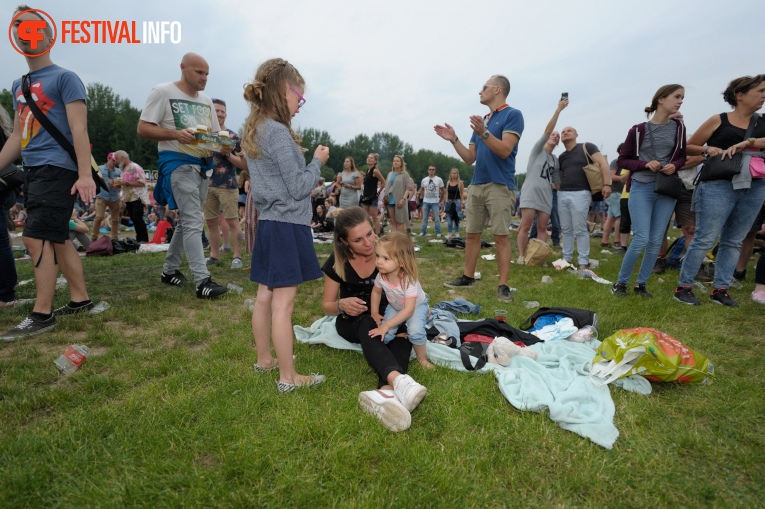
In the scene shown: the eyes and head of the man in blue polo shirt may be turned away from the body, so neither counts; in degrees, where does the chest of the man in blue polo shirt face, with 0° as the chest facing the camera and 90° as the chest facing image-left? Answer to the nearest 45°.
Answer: approximately 45°

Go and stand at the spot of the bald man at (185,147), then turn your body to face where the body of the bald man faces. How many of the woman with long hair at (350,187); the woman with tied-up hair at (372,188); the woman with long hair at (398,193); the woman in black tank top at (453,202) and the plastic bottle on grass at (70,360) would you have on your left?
4

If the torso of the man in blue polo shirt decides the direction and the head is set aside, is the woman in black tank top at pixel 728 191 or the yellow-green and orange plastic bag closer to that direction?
the yellow-green and orange plastic bag

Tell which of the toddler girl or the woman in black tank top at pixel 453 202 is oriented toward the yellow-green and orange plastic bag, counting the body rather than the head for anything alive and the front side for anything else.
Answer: the woman in black tank top

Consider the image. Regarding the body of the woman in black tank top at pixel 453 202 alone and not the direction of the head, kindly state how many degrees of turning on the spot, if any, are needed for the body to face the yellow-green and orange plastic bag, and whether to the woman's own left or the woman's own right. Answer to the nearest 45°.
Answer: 0° — they already face it

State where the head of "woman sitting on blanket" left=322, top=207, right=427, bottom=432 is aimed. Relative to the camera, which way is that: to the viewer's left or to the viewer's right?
to the viewer's right

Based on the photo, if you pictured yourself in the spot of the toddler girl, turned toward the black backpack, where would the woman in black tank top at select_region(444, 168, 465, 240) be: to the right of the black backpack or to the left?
left
